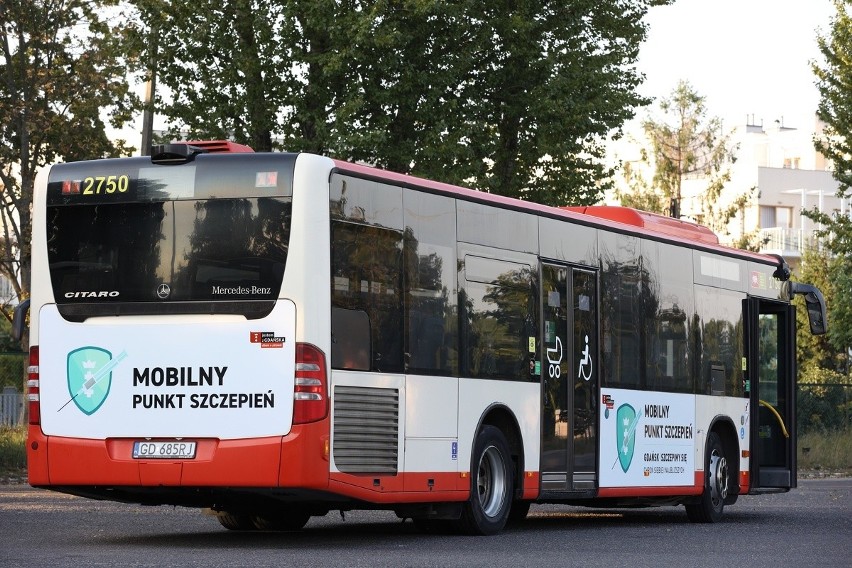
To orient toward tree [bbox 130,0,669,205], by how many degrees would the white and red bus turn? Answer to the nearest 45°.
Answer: approximately 45° to its left

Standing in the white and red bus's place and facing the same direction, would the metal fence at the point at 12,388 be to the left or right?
on its left

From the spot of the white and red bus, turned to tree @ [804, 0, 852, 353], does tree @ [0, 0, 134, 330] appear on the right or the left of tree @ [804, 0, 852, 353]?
left

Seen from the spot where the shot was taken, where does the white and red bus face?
facing away from the viewer and to the right of the viewer

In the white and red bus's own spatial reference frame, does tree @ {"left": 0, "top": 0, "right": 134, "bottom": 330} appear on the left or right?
on its left

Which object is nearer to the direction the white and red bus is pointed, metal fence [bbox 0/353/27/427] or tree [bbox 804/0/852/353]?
the tree
